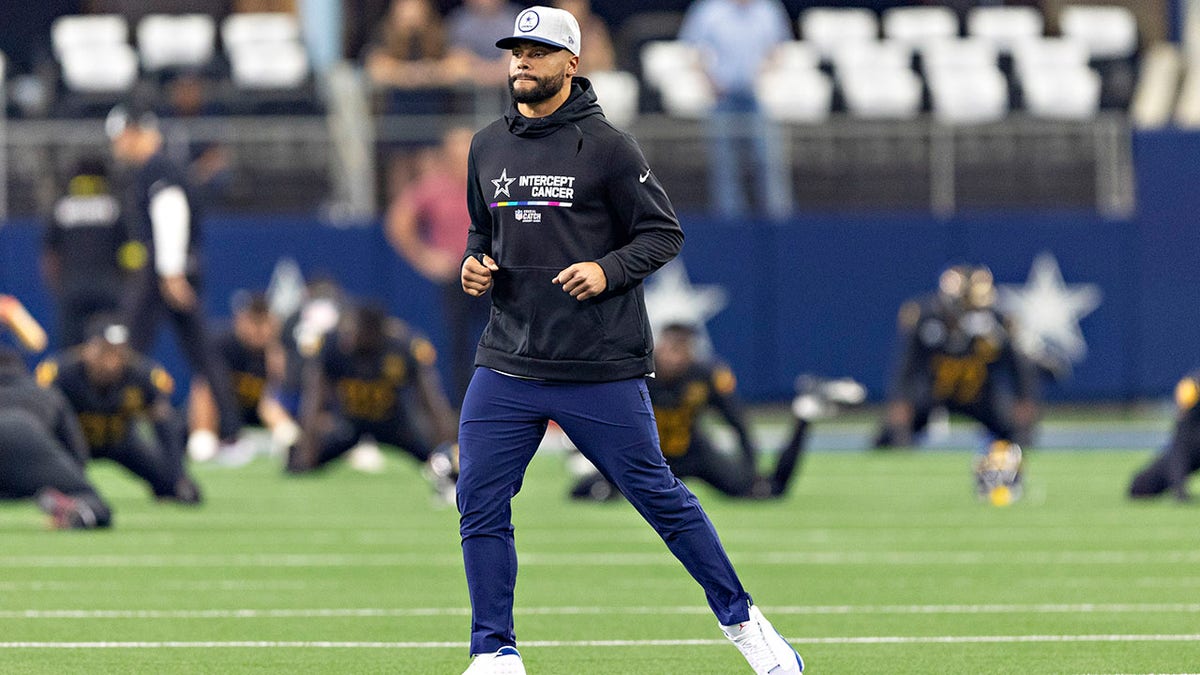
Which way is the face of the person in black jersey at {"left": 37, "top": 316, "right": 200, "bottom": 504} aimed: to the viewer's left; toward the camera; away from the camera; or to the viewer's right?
toward the camera

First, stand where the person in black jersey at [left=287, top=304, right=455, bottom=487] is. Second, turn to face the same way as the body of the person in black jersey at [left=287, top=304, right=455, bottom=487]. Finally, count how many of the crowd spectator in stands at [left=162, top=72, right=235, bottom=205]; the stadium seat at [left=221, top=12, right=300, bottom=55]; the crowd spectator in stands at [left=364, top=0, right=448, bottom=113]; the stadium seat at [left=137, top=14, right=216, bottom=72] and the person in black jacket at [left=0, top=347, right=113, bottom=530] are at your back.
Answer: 4

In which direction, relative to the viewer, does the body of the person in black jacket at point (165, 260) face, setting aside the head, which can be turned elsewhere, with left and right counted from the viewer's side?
facing to the left of the viewer

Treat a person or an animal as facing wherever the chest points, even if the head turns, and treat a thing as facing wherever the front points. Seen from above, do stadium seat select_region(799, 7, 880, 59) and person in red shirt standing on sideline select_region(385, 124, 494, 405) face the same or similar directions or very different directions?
same or similar directions

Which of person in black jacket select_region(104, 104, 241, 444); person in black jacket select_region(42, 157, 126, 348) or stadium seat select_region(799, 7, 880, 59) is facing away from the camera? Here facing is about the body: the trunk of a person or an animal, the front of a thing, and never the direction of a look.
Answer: person in black jacket select_region(42, 157, 126, 348)

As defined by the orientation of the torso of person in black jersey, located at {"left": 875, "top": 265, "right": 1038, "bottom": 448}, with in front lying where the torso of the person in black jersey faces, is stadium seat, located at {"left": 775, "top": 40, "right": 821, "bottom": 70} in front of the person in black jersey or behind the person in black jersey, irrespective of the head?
behind

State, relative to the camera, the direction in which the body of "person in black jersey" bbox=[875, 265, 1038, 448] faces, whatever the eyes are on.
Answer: toward the camera

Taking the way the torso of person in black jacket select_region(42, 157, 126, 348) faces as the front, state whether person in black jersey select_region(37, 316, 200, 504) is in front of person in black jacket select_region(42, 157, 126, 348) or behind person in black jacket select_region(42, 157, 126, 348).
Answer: behind

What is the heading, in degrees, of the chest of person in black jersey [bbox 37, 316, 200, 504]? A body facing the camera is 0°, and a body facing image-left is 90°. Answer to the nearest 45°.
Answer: approximately 0°

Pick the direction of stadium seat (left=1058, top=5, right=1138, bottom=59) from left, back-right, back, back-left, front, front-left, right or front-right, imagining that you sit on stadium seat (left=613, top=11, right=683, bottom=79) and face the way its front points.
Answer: left

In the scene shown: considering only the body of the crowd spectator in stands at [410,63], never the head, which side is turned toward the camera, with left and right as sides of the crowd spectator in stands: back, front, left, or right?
front

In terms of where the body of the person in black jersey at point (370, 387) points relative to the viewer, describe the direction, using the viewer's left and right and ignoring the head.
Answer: facing the viewer

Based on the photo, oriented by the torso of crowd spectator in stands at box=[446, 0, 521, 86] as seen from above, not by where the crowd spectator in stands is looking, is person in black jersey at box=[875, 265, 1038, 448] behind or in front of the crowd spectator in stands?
in front

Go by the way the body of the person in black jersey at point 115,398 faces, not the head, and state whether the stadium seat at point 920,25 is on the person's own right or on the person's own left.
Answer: on the person's own left

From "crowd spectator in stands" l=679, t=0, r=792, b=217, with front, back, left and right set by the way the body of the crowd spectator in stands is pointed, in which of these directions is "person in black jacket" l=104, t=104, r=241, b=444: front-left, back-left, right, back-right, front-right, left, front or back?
front-right

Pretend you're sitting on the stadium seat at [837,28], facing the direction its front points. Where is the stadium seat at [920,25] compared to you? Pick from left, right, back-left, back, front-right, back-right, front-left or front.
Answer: left

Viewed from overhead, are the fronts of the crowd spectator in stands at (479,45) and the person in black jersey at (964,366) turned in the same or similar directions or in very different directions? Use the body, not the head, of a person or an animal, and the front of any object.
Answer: same or similar directions
